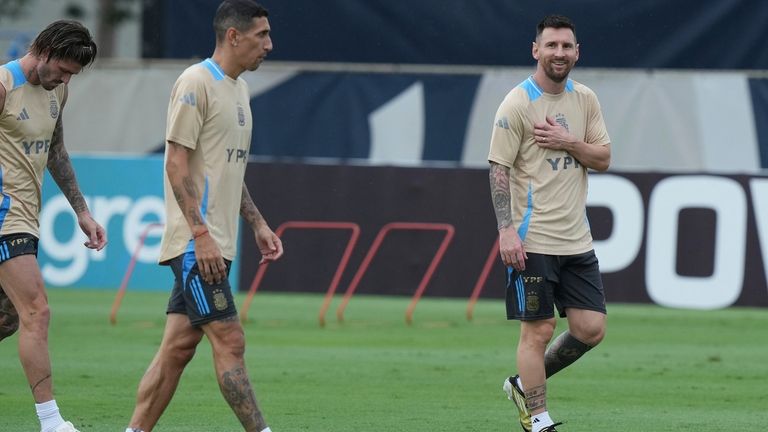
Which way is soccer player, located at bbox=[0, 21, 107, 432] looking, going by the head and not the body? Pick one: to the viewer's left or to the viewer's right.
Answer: to the viewer's right

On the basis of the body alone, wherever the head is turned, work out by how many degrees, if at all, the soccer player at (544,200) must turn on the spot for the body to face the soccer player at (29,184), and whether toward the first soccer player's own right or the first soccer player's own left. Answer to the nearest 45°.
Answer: approximately 135° to the first soccer player's own right

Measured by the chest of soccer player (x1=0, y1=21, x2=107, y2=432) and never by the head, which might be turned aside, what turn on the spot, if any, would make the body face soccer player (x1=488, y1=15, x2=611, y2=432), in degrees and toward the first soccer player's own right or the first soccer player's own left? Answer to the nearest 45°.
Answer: approximately 45° to the first soccer player's own left

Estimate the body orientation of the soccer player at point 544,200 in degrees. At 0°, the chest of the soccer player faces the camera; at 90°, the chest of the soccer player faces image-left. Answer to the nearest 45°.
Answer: approximately 315°

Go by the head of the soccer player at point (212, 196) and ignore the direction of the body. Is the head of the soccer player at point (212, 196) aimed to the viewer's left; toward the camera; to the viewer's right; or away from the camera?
to the viewer's right
